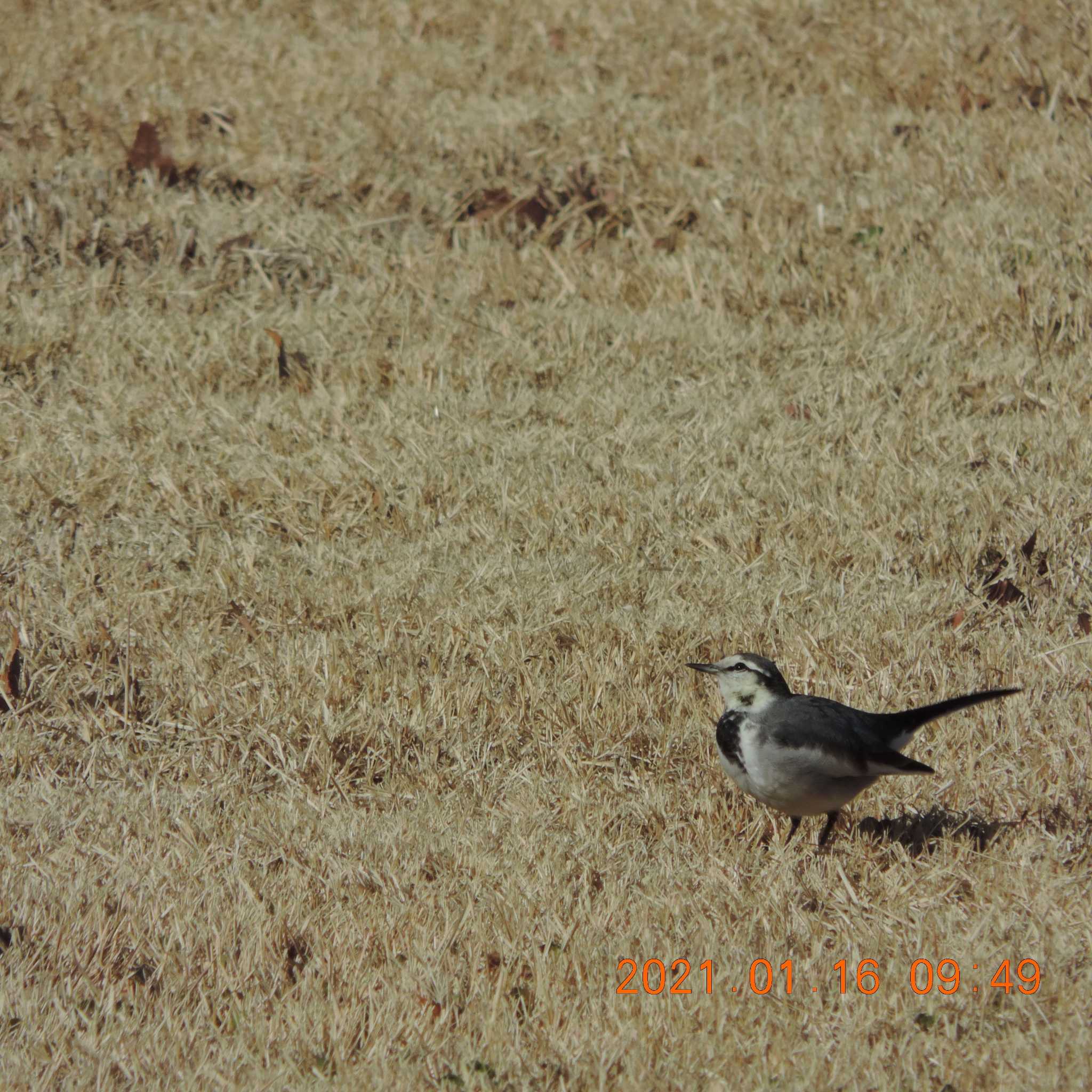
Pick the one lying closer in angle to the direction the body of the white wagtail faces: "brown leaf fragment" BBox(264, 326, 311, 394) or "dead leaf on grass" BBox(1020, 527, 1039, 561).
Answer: the brown leaf fragment

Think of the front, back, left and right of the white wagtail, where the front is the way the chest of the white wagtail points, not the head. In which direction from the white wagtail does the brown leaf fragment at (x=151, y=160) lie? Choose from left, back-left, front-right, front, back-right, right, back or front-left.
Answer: front-right

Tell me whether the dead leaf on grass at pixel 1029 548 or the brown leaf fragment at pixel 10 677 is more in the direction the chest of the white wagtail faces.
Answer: the brown leaf fragment

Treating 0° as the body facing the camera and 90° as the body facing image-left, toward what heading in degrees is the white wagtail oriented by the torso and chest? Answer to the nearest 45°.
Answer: approximately 90°

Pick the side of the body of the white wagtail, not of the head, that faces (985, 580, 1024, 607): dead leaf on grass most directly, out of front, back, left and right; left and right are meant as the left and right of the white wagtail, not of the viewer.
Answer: right

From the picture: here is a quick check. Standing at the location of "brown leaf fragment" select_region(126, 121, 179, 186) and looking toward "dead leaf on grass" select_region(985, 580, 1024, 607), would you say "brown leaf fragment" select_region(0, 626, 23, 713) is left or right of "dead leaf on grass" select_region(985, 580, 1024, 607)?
right

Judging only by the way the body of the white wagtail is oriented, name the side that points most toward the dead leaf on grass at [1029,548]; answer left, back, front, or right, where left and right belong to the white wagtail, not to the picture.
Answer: right

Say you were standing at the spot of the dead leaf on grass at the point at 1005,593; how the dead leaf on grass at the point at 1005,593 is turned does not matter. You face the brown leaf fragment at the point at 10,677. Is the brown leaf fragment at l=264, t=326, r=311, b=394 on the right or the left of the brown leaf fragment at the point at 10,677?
right
